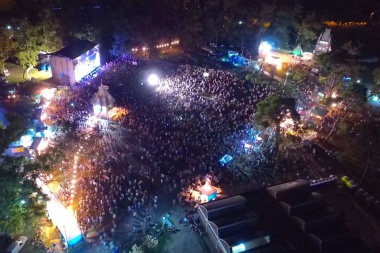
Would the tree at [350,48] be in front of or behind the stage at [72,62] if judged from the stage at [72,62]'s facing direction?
in front

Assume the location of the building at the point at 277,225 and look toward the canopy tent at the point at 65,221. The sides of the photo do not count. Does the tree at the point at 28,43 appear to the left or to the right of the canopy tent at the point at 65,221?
right

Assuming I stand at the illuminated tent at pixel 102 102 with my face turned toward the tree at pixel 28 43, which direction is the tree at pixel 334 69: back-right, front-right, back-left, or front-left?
back-right

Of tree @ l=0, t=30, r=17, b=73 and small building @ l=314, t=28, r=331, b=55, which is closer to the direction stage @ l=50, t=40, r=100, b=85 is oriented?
the small building

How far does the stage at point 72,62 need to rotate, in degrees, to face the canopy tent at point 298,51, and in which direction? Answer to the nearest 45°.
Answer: approximately 45° to its left

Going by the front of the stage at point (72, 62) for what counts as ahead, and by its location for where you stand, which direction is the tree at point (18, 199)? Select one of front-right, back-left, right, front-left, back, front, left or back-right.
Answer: front-right

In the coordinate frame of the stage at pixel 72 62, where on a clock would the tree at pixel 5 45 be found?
The tree is roughly at 5 o'clock from the stage.

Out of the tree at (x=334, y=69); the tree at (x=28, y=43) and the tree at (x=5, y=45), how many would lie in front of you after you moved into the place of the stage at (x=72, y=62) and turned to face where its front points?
1

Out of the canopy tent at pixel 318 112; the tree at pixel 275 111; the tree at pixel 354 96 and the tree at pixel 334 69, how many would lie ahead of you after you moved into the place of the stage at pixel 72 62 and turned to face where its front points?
4

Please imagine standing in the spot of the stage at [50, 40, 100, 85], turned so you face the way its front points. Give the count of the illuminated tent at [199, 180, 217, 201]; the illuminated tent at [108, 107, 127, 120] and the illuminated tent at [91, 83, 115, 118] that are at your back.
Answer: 0

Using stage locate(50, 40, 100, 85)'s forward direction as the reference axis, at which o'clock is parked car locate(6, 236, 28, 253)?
The parked car is roughly at 2 o'clock from the stage.

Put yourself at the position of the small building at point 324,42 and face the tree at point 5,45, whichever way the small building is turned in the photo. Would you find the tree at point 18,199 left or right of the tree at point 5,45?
left

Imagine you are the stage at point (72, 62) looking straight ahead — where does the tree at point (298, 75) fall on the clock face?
The tree is roughly at 11 o'clock from the stage.

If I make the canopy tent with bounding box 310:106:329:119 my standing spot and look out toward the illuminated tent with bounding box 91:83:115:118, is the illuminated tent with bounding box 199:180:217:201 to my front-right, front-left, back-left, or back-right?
front-left

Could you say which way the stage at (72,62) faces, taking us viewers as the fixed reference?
facing the viewer and to the right of the viewer

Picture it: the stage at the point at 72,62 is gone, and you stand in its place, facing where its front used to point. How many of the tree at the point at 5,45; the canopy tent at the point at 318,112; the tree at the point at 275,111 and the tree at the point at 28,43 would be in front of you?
2

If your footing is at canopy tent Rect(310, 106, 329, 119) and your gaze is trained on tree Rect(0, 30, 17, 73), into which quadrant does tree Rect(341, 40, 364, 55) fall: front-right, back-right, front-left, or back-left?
back-right

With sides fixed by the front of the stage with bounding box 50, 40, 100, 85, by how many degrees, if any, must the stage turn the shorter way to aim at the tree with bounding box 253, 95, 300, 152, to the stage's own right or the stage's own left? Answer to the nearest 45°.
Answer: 0° — it already faces it

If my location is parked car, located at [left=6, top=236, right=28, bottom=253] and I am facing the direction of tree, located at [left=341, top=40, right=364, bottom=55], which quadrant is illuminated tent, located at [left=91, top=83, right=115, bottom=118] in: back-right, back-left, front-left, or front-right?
front-left

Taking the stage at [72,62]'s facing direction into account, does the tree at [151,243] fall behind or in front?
in front

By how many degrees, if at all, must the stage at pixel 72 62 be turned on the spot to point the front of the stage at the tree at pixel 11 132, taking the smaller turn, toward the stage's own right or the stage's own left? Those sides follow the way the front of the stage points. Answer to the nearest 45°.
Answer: approximately 45° to the stage's own right

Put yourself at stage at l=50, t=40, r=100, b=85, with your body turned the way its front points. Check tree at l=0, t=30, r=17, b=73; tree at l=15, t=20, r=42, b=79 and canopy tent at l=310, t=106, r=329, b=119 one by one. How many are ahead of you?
1

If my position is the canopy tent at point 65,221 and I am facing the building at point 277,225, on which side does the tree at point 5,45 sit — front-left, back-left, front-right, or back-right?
back-left
